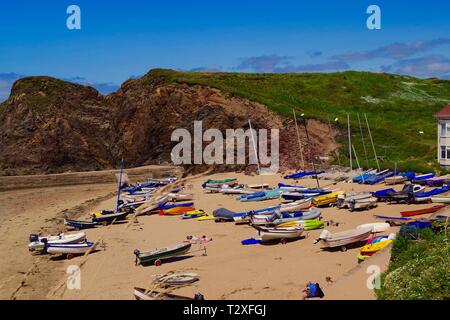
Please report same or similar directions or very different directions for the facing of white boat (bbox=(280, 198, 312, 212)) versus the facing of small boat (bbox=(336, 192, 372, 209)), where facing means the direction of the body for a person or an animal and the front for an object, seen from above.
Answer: same or similar directions

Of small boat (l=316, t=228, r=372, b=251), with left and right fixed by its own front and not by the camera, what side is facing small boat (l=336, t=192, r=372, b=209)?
left

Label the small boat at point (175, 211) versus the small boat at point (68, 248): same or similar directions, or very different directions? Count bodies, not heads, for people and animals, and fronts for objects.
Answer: same or similar directions

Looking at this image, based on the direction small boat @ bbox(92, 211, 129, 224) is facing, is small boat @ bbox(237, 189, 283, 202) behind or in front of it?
in front

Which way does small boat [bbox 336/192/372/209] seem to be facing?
to the viewer's right

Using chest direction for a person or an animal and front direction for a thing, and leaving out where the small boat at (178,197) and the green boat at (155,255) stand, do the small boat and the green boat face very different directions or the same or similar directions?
same or similar directions

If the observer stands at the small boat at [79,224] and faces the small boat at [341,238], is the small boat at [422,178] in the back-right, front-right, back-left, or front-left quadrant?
front-left

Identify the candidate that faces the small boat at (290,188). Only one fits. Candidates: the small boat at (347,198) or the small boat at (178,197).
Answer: the small boat at (178,197)
